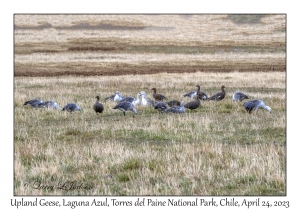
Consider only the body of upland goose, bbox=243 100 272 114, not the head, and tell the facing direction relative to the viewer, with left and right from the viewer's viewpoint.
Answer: facing to the right of the viewer

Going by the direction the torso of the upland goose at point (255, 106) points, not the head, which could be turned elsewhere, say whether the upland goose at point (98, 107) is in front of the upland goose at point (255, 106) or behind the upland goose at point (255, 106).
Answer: behind

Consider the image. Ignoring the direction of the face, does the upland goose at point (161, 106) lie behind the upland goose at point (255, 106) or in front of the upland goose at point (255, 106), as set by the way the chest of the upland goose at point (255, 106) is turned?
behind

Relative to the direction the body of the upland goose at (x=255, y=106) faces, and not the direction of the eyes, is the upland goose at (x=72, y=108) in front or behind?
behind
